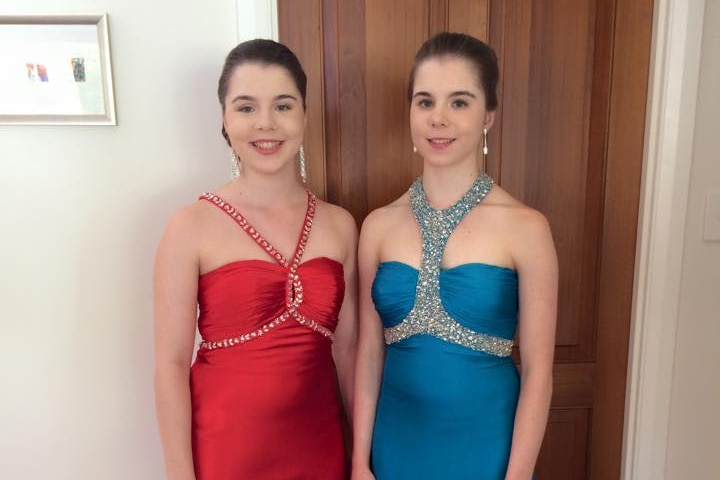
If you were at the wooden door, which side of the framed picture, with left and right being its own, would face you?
left

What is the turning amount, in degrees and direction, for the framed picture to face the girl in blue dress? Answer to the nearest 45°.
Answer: approximately 45° to its left

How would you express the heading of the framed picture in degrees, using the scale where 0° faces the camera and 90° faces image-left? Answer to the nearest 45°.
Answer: approximately 0°

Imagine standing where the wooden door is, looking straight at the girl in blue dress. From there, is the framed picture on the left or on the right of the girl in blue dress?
right
